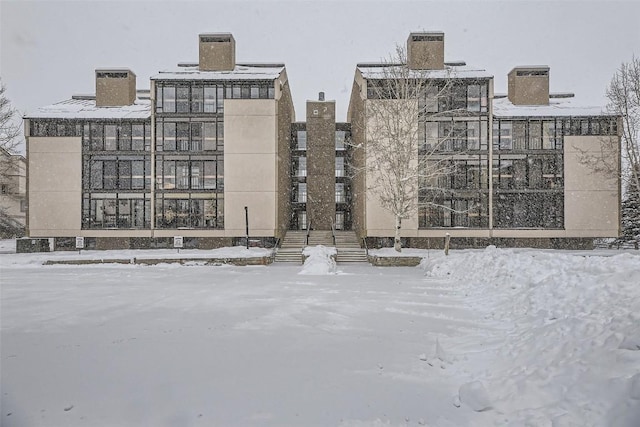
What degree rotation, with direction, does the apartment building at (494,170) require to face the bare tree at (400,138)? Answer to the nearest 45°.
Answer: approximately 45° to its right

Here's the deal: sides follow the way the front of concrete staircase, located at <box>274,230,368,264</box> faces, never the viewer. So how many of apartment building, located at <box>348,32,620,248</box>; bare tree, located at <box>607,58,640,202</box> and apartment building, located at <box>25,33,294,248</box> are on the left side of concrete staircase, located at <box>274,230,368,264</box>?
2

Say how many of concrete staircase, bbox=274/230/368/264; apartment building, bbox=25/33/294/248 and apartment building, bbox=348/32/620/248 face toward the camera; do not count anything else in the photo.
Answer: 3
